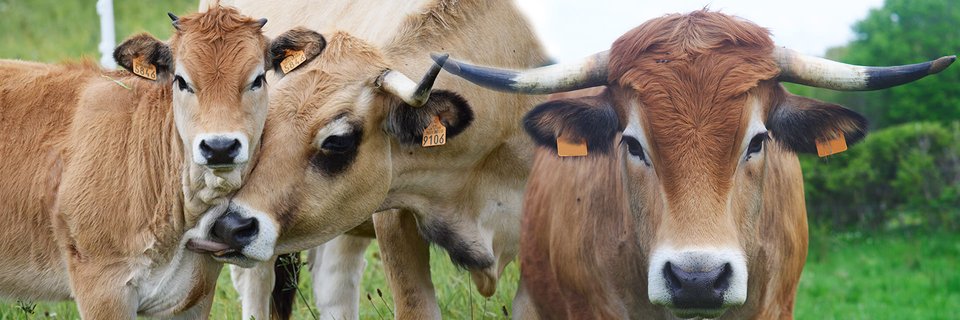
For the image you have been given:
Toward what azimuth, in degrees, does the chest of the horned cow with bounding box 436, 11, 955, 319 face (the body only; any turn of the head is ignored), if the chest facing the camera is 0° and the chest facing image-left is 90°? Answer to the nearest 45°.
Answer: approximately 0°

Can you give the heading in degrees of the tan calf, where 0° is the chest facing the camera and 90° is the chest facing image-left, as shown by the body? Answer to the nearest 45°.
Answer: approximately 315°
